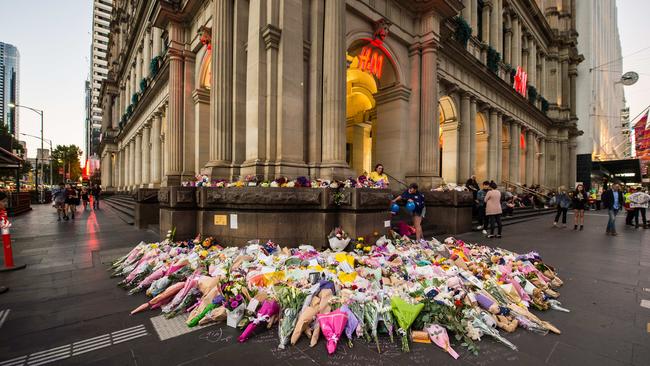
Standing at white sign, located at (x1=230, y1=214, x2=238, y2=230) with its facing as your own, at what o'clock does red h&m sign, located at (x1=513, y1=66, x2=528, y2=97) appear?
The red h&m sign is roughly at 8 o'clock from the white sign.

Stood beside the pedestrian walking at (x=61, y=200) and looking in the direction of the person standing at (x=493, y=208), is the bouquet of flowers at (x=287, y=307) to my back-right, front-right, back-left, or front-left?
front-right

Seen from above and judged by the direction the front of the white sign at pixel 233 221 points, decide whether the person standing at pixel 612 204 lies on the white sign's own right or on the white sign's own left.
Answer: on the white sign's own left

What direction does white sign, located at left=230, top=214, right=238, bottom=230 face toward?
toward the camera

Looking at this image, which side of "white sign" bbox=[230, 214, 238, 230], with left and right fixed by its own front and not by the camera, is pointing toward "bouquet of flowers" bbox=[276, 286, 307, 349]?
front

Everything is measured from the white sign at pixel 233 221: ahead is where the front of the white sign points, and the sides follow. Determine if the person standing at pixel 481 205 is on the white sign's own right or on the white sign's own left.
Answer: on the white sign's own left

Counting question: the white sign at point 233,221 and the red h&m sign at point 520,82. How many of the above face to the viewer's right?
0

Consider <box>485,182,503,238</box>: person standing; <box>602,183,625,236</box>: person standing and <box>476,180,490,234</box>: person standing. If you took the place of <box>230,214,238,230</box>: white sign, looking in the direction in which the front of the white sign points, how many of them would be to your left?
3
